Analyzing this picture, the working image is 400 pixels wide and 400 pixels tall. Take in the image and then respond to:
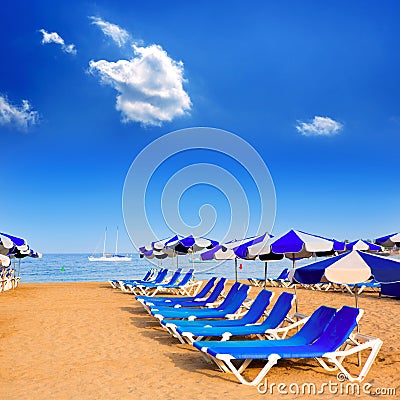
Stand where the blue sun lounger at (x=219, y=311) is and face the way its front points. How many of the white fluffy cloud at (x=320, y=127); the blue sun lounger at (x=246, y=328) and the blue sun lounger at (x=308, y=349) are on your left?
2

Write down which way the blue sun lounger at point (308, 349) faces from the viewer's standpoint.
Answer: facing to the left of the viewer

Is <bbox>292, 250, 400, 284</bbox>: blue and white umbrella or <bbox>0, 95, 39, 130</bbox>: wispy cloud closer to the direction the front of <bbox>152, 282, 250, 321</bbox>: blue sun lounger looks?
the wispy cloud

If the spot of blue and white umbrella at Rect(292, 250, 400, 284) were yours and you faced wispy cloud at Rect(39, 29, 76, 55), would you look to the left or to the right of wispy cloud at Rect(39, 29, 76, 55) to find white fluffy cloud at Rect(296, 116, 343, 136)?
right

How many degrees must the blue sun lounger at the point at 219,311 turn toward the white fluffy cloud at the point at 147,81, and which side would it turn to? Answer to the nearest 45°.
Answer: approximately 90° to its right

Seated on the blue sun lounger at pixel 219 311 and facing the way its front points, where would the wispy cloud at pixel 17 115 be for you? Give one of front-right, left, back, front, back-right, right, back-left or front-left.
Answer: front-right

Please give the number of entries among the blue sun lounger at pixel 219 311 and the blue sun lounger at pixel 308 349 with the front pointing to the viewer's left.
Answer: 2

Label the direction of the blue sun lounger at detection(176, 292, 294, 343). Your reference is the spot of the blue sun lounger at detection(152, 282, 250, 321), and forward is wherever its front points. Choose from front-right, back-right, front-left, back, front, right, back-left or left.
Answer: left

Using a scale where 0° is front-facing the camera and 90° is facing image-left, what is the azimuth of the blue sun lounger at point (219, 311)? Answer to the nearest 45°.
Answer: approximately 90°

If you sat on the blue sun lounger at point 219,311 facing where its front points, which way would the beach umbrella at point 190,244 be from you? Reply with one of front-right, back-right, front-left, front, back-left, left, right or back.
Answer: right

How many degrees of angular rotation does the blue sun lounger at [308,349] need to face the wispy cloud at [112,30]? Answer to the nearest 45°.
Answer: approximately 45° to its right

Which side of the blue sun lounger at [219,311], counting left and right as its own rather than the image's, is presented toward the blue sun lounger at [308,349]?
left

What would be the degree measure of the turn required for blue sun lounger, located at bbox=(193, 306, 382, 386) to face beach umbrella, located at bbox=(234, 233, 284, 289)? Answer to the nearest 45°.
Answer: approximately 90° to its right

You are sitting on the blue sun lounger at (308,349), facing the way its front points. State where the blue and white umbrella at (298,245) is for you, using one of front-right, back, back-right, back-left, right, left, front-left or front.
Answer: right
